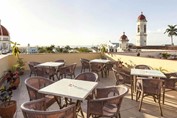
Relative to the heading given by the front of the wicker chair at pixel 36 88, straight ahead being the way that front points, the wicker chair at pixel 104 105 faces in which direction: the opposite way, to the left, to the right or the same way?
the opposite way

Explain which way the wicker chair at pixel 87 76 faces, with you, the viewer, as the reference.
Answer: facing the viewer and to the left of the viewer

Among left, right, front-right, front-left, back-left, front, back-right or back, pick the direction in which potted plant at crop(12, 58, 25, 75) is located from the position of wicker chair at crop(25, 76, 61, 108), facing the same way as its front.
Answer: back-left

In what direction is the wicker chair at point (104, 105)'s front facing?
to the viewer's left

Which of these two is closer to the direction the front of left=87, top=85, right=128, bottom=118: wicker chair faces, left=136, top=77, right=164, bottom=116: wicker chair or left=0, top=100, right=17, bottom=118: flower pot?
the flower pot

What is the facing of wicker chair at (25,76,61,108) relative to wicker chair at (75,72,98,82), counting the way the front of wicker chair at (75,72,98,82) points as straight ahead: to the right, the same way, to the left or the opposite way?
to the left

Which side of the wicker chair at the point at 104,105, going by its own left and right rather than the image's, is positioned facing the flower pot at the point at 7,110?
front

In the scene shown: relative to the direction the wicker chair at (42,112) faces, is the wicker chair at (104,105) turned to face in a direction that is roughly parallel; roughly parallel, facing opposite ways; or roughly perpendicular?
roughly perpendicular

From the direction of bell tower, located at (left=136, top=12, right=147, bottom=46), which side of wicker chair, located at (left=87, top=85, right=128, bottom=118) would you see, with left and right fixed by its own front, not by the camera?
right

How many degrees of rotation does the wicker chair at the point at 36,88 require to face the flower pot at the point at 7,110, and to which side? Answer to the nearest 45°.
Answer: approximately 135° to its right

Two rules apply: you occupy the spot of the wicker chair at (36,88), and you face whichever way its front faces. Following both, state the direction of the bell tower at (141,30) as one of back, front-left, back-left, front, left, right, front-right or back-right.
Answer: left

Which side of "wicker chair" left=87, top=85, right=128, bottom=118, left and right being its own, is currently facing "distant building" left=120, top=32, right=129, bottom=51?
right

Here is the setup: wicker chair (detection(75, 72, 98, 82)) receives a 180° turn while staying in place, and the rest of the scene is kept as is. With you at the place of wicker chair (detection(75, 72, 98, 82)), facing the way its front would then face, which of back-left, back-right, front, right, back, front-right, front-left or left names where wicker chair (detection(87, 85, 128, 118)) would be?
back-right

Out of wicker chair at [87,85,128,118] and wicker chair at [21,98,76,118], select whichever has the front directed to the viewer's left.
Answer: wicker chair at [87,85,128,118]
